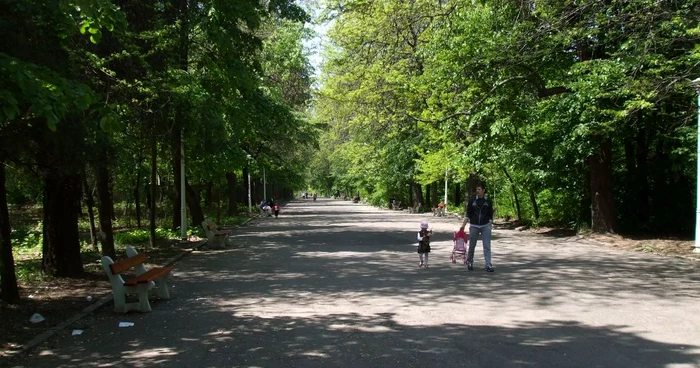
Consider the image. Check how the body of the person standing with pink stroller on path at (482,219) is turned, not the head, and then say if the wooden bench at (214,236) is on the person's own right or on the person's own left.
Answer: on the person's own right

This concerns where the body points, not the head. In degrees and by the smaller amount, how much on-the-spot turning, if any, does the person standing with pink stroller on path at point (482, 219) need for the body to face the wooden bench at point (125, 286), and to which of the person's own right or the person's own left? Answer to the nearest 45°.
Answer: approximately 45° to the person's own right

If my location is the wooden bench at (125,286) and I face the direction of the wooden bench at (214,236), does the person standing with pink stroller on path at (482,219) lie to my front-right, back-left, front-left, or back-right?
front-right

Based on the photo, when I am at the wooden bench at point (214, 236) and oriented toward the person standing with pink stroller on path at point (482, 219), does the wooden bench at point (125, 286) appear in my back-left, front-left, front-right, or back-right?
front-right

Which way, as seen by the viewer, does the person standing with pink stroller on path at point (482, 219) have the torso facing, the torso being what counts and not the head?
toward the camera

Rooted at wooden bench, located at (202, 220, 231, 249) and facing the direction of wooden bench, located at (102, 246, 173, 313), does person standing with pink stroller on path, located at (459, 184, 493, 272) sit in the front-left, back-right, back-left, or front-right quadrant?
front-left
